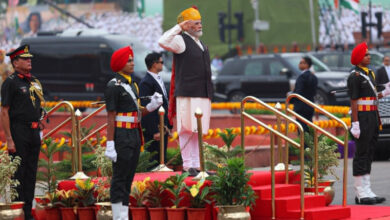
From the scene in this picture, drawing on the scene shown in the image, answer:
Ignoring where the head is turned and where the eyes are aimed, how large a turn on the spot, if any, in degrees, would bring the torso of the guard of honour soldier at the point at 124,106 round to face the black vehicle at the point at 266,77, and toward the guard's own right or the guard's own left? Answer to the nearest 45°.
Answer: approximately 135° to the guard's own left

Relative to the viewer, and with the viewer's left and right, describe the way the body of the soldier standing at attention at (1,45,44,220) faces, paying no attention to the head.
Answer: facing the viewer and to the right of the viewer

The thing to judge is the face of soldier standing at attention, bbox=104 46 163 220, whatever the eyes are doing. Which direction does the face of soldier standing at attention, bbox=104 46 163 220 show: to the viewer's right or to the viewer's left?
to the viewer's right

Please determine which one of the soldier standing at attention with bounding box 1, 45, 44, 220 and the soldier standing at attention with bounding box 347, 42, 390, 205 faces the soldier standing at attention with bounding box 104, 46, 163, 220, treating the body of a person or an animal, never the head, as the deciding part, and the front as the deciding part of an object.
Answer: the soldier standing at attention with bounding box 1, 45, 44, 220

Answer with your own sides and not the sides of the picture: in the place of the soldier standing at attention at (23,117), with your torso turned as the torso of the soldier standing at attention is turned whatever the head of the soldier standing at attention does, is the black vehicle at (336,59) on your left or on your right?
on your left

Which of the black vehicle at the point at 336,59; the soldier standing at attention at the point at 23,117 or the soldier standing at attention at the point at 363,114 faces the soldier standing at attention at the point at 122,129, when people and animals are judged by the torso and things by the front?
the soldier standing at attention at the point at 23,117
